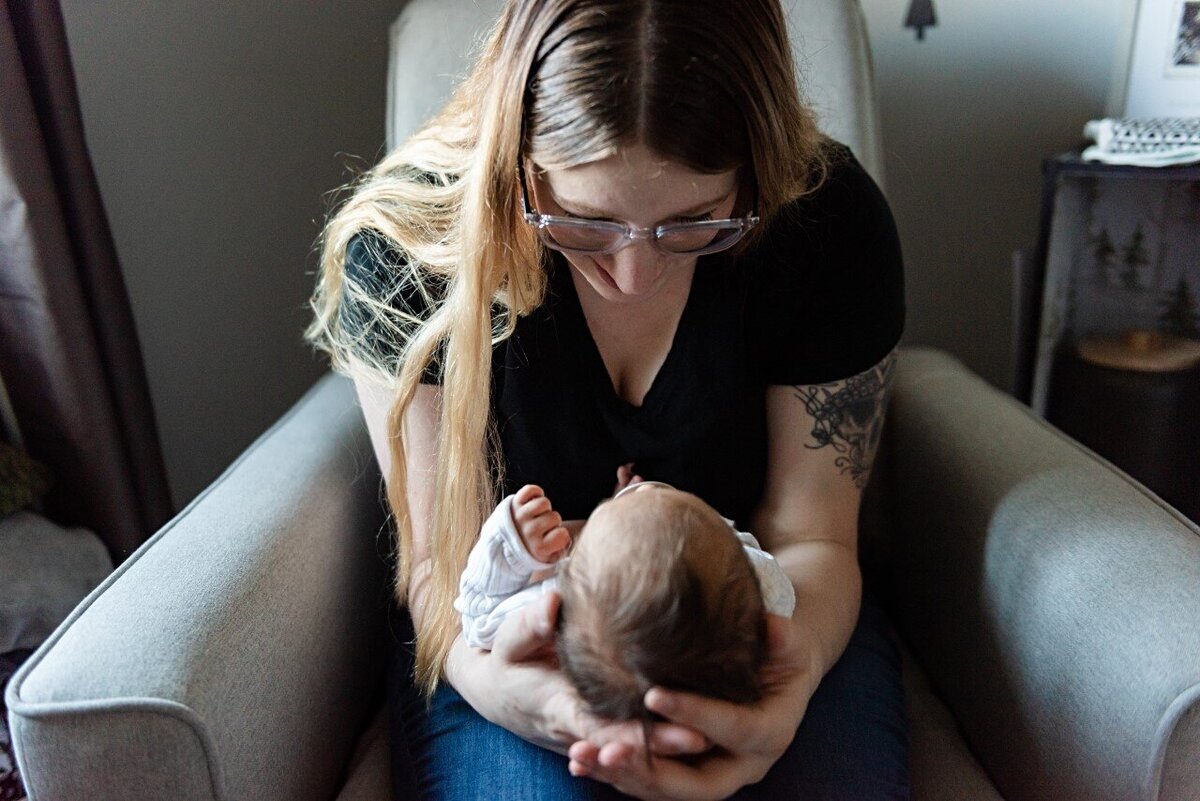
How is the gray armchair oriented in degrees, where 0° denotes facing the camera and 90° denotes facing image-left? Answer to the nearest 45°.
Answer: approximately 0°

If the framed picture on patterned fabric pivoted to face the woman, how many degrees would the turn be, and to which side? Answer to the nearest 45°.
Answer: approximately 45° to its right

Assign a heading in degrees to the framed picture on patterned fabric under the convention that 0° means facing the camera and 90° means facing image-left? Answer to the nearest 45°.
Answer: approximately 0°

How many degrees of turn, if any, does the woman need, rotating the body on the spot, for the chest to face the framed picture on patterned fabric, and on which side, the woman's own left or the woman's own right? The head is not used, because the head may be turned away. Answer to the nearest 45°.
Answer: approximately 135° to the woman's own left

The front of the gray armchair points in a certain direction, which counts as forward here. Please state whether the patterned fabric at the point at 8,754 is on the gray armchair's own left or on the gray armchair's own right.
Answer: on the gray armchair's own right

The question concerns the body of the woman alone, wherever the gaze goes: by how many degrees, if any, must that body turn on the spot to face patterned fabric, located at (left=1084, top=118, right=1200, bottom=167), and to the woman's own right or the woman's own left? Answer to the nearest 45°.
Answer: approximately 135° to the woman's own left
